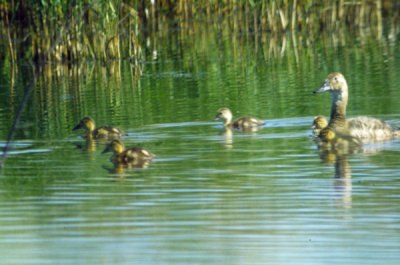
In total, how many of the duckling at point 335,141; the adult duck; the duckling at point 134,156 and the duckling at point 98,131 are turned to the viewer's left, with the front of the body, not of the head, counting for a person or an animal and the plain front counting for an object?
4

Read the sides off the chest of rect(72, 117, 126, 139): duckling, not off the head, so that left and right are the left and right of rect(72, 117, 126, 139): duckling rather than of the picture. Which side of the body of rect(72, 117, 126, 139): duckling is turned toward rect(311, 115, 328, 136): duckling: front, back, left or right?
back

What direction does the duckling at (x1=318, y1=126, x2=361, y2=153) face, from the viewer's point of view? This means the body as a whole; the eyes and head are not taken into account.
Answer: to the viewer's left

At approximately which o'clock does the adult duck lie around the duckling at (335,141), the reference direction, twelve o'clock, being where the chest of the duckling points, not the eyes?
The adult duck is roughly at 5 o'clock from the duckling.

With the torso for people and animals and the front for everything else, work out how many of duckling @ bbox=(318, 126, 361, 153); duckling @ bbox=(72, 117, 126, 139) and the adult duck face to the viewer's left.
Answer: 3

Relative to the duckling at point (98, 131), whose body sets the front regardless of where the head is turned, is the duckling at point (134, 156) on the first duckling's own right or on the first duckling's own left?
on the first duckling's own left

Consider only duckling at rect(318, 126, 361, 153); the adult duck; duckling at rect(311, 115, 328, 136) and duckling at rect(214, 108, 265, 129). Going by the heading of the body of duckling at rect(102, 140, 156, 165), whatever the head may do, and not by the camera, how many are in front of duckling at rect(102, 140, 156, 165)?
0

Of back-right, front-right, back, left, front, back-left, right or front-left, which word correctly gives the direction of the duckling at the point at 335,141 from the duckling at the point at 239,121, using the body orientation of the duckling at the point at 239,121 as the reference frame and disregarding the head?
back-left

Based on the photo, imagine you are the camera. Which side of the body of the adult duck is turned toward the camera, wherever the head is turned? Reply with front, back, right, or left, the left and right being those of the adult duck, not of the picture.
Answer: left

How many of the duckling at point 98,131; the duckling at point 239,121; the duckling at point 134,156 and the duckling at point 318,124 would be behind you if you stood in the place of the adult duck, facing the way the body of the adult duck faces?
0

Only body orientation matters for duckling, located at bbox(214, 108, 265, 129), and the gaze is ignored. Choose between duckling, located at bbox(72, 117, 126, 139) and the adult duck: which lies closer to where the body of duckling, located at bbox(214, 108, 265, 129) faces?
the duckling

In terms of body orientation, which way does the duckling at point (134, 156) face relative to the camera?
to the viewer's left

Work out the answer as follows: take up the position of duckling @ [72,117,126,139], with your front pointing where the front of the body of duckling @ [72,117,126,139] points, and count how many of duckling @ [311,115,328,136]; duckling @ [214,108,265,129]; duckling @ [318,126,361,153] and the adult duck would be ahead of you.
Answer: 0

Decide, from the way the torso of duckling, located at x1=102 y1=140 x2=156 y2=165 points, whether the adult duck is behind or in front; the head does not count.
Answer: behind

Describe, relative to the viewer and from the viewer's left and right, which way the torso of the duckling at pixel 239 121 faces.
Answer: facing to the left of the viewer
